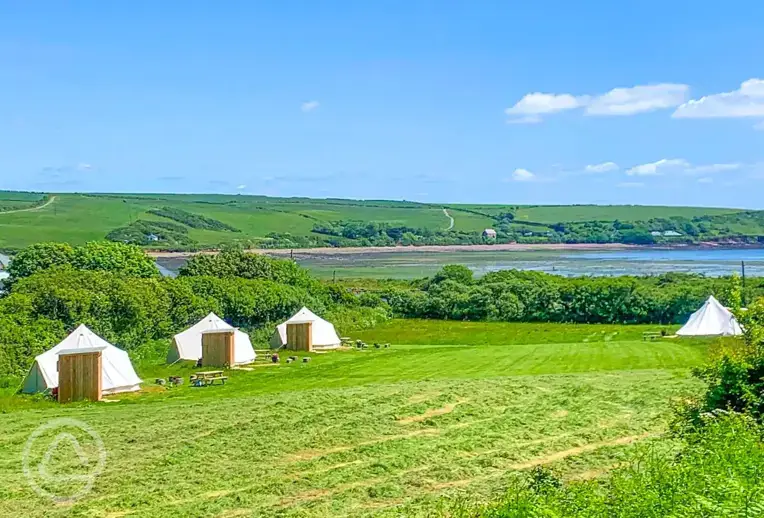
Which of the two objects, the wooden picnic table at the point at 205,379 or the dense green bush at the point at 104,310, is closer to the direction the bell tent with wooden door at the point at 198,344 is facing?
the wooden picnic table

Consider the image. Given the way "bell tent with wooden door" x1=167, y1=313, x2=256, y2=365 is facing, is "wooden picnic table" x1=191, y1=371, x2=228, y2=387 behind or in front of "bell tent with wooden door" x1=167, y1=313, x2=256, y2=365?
in front

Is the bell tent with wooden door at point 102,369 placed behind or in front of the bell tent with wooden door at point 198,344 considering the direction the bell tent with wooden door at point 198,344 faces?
in front

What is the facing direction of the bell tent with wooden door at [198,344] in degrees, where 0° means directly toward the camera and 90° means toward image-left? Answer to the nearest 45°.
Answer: approximately 0°

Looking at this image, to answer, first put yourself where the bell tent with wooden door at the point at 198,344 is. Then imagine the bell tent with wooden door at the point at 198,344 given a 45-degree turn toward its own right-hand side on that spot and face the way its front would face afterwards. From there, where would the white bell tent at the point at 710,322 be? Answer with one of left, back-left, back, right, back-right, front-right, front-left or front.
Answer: back-left

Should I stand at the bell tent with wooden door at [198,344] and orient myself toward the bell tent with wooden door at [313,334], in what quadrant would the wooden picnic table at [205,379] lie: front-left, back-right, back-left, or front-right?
back-right

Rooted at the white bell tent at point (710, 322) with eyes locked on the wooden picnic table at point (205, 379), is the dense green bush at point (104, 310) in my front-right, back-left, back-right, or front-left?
front-right

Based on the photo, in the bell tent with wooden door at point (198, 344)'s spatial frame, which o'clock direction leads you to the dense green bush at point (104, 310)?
The dense green bush is roughly at 4 o'clock from the bell tent with wooden door.

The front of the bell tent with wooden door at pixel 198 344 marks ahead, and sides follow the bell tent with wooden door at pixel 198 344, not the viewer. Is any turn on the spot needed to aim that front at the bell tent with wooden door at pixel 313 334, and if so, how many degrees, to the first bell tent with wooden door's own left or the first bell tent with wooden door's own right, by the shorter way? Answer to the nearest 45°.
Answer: approximately 135° to the first bell tent with wooden door's own left
